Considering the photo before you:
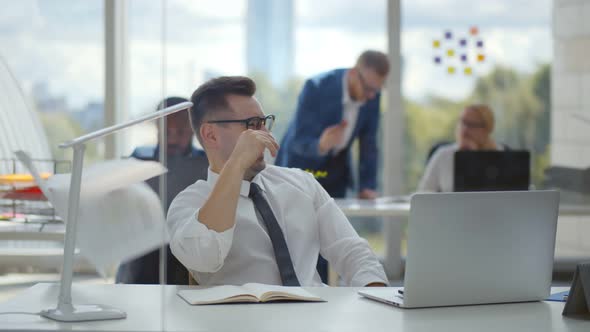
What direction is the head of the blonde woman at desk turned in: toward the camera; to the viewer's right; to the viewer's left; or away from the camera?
toward the camera

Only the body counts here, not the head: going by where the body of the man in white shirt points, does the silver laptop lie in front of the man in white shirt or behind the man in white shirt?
in front

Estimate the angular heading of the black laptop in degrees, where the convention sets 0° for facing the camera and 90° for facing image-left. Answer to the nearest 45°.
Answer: approximately 180°

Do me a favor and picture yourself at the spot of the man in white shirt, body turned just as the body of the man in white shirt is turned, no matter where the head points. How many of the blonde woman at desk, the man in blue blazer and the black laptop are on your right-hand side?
0

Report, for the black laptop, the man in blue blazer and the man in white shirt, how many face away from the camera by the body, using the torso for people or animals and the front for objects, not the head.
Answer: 1

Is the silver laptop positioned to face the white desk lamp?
no

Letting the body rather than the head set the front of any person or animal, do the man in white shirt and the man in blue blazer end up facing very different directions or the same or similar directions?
same or similar directions

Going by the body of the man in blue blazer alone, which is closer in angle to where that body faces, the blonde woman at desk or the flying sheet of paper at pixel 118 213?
the flying sheet of paper

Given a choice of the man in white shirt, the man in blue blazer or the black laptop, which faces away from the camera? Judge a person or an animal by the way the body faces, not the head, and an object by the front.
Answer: the black laptop

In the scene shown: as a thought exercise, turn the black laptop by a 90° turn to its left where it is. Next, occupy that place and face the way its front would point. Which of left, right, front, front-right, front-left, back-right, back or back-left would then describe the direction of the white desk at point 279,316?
left

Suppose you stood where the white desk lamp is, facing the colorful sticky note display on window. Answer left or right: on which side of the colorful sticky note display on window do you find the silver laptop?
right

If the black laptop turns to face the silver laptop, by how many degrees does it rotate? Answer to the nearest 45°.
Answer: approximately 180°

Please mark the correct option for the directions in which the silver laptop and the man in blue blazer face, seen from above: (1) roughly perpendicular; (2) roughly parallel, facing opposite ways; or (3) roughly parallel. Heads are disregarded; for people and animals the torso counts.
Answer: roughly parallel, facing opposite ways

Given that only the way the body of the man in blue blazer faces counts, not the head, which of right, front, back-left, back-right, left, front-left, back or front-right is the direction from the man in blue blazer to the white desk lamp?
front-right

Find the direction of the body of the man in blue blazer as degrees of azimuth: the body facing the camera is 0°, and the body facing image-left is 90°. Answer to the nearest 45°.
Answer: approximately 315°

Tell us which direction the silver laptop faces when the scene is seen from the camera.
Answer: facing away from the viewer and to the left of the viewer
